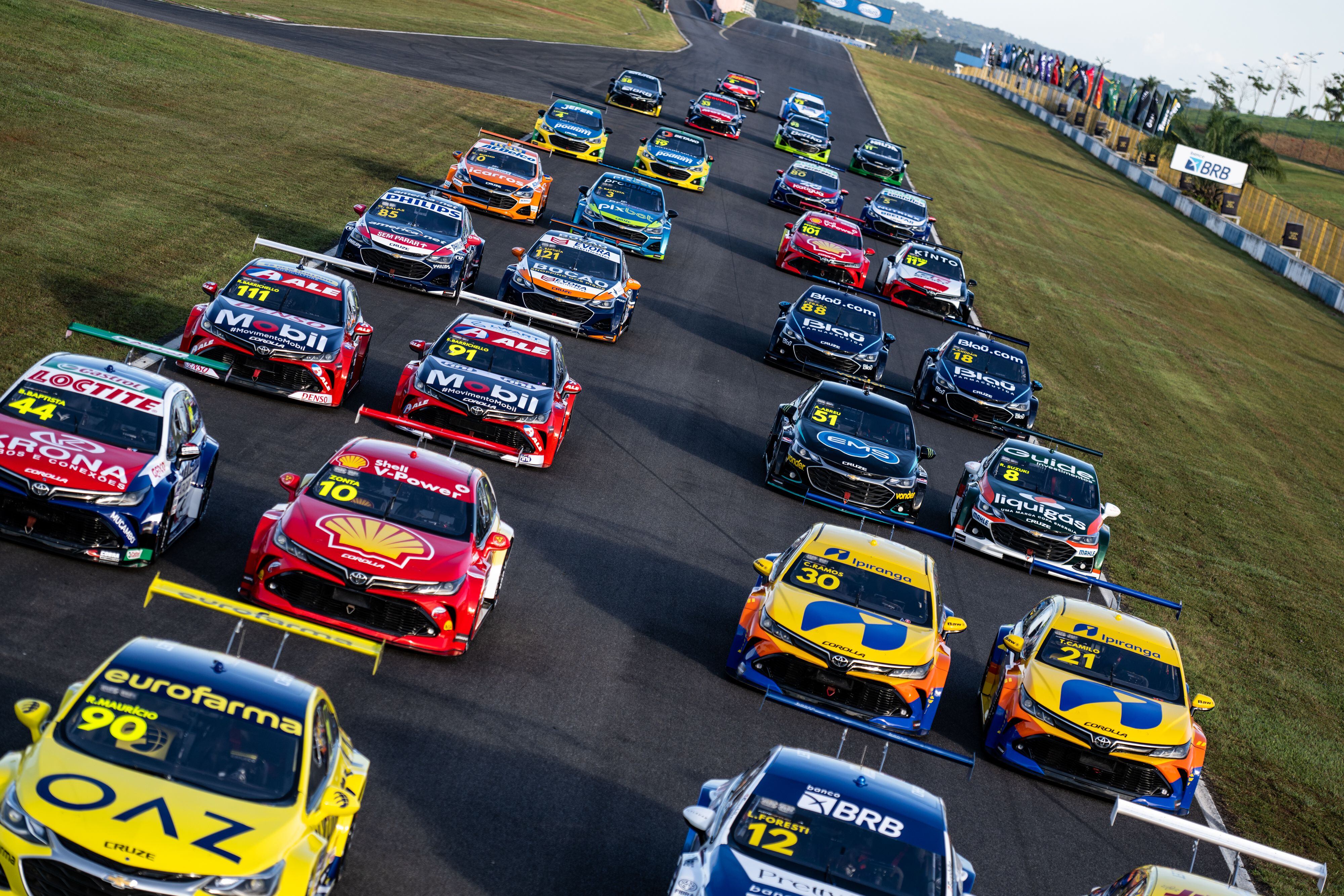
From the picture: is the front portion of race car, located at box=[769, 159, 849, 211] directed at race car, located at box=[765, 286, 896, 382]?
yes

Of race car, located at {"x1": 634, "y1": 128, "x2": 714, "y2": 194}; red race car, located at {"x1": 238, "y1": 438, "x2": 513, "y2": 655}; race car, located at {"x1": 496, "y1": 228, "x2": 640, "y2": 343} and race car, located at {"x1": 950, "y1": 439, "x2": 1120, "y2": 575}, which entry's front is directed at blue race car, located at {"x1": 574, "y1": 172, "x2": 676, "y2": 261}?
race car, located at {"x1": 634, "y1": 128, "x2": 714, "y2": 194}

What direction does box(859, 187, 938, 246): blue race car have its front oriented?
toward the camera

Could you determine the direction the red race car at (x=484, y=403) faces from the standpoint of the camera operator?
facing the viewer

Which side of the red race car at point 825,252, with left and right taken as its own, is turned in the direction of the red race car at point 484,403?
front

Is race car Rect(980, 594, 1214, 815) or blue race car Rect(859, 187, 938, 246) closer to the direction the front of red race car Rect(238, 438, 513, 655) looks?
the race car

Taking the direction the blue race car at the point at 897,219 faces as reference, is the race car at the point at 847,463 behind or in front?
in front

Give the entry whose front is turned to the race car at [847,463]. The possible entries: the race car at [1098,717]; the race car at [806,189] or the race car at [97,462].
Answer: the race car at [806,189]

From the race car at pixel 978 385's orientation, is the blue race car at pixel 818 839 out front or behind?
out front

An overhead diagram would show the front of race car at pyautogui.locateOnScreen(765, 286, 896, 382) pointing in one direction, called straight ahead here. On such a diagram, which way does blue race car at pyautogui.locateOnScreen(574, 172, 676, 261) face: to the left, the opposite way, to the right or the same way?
the same way

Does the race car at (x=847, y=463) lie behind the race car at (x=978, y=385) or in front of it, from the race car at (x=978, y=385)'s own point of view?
in front

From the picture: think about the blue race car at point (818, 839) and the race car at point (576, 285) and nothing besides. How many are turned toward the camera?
2

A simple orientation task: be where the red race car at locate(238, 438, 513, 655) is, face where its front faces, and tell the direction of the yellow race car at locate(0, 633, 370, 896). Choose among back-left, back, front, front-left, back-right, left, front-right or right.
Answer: front

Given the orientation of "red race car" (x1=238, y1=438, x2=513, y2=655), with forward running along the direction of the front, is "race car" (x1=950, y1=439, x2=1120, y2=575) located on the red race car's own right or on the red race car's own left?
on the red race car's own left

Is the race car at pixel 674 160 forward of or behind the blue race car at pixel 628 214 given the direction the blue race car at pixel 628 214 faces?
behind

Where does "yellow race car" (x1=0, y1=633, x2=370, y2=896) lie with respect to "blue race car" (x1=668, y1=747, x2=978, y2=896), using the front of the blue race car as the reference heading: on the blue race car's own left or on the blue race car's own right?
on the blue race car's own right

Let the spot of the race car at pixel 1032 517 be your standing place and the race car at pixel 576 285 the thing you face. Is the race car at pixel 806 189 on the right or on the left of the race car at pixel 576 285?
right

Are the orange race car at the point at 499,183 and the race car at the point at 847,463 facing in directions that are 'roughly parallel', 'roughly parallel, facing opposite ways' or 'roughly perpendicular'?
roughly parallel

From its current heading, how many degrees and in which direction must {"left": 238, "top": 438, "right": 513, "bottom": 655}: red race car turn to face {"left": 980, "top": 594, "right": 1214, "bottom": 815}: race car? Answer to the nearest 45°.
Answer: approximately 90° to its left

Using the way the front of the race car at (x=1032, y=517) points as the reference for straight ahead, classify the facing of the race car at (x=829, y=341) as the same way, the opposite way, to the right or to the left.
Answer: the same way
